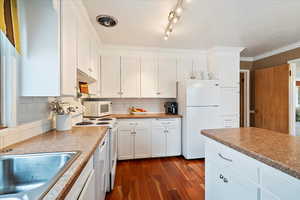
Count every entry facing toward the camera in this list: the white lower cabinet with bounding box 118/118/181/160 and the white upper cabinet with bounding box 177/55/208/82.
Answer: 2

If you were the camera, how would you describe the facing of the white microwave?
facing the viewer and to the right of the viewer

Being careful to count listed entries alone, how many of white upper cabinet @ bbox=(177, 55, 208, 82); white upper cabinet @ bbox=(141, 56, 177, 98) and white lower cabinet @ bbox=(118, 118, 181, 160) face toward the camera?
3

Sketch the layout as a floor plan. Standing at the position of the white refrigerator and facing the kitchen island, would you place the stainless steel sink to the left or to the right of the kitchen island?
right

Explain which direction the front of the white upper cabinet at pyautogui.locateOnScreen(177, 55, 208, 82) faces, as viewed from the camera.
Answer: facing the viewer

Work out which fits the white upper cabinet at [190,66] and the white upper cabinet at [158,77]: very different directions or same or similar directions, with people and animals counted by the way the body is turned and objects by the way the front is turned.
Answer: same or similar directions

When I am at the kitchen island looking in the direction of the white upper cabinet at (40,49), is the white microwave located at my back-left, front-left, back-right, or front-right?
front-right

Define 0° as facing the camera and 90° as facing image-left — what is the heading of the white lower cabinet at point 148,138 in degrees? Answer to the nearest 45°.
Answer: approximately 0°

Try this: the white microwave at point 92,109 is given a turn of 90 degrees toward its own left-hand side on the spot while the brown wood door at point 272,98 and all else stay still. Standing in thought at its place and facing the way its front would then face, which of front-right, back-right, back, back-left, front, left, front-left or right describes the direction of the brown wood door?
front-right

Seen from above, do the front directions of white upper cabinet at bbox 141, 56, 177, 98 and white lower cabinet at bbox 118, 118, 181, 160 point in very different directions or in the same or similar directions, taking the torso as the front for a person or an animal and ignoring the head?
same or similar directions

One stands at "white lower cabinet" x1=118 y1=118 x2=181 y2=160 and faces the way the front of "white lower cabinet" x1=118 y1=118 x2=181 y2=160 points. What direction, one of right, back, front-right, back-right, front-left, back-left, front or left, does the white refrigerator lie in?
left

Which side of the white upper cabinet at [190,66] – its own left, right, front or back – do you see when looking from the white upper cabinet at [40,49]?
front

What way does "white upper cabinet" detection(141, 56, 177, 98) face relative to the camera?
toward the camera
